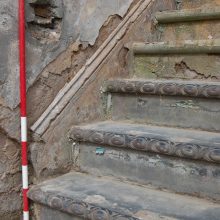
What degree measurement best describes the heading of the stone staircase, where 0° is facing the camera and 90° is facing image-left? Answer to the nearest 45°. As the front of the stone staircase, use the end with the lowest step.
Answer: approximately 45°

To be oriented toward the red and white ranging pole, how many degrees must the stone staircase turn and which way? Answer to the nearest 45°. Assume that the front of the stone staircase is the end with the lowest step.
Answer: approximately 45° to its right
